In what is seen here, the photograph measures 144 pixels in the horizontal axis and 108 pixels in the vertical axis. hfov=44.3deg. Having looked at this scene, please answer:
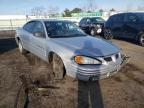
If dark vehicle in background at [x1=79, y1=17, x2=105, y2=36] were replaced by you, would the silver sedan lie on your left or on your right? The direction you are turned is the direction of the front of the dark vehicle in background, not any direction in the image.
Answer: on your right

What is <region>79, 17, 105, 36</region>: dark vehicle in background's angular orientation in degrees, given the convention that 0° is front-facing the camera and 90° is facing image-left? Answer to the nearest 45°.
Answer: approximately 315°

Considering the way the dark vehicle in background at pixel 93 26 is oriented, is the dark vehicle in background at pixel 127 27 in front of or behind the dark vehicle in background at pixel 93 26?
in front

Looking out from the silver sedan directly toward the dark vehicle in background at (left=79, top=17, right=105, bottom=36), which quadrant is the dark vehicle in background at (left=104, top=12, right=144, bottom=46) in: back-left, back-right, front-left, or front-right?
front-right

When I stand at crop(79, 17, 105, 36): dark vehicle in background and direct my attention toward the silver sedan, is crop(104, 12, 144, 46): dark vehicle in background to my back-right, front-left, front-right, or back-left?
front-left

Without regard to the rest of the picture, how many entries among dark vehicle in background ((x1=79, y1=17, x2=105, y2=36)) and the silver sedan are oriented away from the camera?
0

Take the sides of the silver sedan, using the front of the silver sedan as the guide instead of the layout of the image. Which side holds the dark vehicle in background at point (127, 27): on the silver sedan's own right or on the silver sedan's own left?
on the silver sedan's own left

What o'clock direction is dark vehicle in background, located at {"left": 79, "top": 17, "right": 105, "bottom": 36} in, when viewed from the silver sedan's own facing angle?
The dark vehicle in background is roughly at 8 o'clock from the silver sedan.

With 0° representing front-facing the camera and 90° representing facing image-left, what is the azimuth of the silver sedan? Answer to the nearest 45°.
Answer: approximately 315°

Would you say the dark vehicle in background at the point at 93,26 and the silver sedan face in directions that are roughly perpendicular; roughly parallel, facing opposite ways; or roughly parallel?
roughly parallel
